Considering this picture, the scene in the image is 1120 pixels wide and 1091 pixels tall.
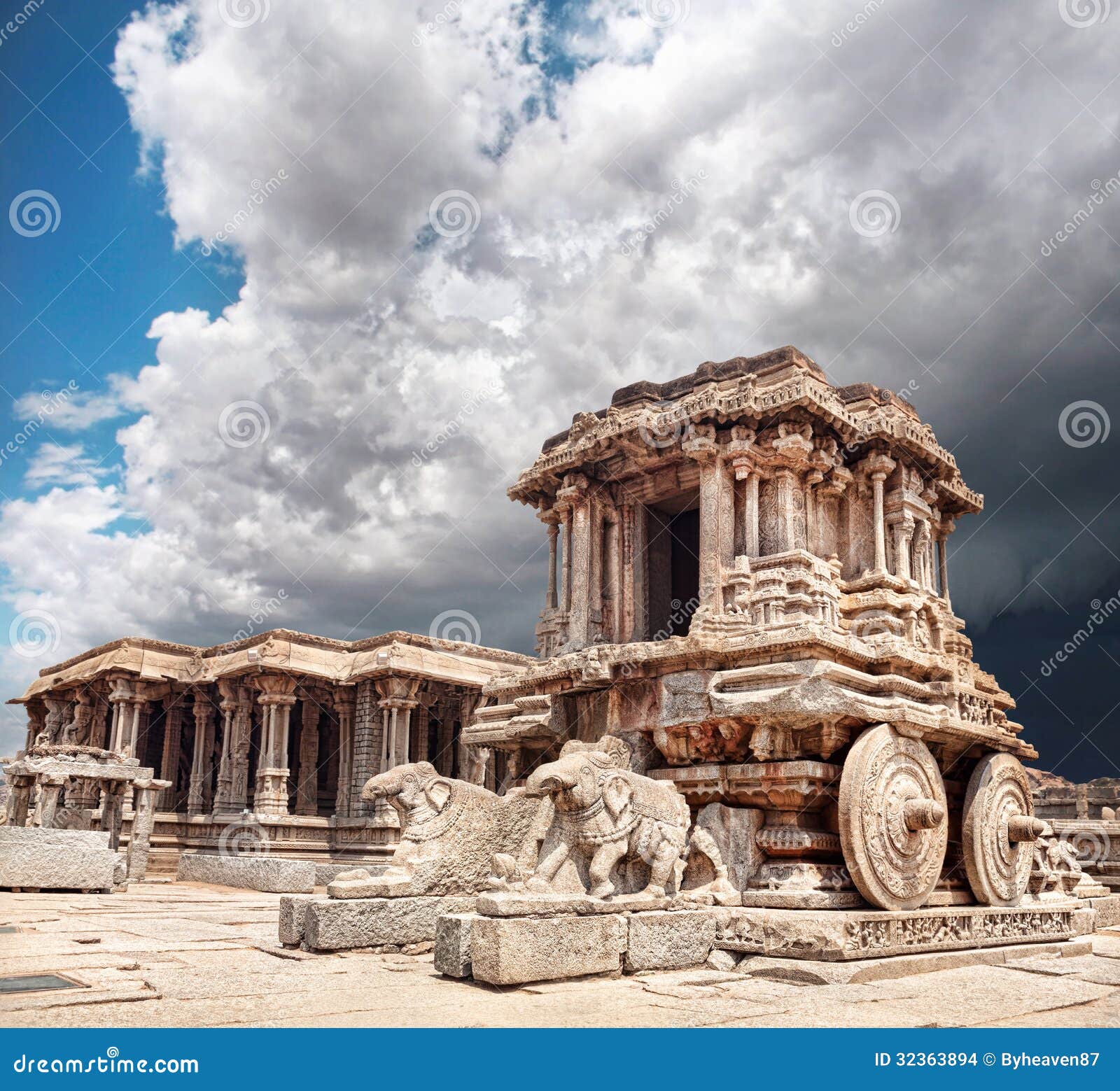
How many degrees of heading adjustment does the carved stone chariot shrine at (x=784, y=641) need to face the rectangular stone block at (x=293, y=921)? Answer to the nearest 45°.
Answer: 0° — it already faces it

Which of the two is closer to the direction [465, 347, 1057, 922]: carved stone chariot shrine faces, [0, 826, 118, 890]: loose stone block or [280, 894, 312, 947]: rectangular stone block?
the rectangular stone block

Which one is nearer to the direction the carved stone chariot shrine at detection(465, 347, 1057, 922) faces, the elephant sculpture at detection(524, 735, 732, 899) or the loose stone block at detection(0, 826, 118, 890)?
the elephant sculpture

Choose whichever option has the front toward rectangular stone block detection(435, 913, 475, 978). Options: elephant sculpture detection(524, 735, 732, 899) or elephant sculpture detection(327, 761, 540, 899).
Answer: elephant sculpture detection(524, 735, 732, 899)

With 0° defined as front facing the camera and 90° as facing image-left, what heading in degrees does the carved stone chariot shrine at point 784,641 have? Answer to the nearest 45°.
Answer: approximately 45°

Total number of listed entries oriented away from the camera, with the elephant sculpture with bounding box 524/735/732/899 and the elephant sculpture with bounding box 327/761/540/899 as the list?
0

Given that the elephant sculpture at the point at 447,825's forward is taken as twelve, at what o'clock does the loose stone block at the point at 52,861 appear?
The loose stone block is roughly at 2 o'clock from the elephant sculpture.

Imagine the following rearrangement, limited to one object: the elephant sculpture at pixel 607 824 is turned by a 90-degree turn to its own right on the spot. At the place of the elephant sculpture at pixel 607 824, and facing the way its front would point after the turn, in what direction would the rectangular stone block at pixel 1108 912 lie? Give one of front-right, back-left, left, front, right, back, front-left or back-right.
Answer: right

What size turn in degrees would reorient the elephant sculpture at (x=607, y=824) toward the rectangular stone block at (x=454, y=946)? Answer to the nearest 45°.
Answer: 0° — it already faces it

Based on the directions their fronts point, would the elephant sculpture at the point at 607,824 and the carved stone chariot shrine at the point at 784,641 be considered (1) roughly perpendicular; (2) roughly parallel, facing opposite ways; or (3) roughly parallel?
roughly parallel

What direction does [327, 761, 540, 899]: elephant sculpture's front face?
to the viewer's left

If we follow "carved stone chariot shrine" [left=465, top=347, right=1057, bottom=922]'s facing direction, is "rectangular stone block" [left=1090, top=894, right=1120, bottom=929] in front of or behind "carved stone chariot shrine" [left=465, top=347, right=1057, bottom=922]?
behind

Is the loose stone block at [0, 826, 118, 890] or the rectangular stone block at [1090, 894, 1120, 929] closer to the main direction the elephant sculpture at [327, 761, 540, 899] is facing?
the loose stone block

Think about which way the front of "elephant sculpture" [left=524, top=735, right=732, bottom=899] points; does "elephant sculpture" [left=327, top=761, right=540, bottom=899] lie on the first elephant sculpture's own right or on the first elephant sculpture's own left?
on the first elephant sculpture's own right

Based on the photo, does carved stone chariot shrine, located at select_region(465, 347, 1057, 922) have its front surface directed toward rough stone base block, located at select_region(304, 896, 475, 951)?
yes

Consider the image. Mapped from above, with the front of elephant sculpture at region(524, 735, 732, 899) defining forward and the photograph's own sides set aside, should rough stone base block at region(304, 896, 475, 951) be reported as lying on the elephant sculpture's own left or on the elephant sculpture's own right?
on the elephant sculpture's own right
